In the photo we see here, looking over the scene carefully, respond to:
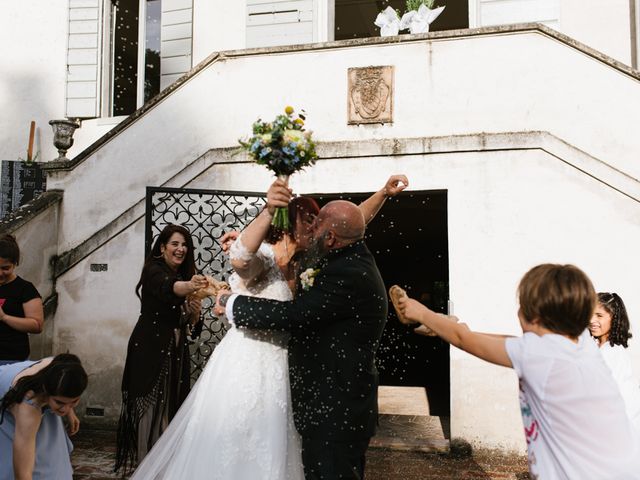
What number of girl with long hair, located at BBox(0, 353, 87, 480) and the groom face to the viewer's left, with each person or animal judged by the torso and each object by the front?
1

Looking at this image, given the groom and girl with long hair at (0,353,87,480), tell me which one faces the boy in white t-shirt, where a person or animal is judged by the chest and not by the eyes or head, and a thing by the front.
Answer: the girl with long hair

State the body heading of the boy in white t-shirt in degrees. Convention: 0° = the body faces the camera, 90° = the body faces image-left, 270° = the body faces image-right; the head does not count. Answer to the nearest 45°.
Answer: approximately 135°

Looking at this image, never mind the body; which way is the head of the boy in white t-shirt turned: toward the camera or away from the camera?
away from the camera

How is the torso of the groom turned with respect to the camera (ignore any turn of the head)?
to the viewer's left

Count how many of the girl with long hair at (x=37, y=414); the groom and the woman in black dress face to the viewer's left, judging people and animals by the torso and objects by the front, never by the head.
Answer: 1

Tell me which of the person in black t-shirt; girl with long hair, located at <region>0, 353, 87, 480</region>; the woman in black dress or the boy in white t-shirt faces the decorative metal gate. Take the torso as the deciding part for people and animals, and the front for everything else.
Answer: the boy in white t-shirt

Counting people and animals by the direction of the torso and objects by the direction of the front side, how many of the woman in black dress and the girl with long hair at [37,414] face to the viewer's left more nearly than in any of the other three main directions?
0

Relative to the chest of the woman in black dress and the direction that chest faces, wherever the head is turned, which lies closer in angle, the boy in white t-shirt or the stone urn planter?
the boy in white t-shirt

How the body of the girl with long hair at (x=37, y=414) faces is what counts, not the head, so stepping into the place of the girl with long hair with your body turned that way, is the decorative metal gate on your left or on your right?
on your left

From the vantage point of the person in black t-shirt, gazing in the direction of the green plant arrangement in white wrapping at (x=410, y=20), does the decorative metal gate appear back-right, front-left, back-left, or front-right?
front-left

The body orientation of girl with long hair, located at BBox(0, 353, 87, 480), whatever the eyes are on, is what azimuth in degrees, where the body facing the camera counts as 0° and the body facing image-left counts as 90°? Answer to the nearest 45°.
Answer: approximately 315°

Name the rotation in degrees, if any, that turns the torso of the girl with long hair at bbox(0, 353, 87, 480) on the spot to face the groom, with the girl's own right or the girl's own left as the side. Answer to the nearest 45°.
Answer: approximately 45° to the girl's own left

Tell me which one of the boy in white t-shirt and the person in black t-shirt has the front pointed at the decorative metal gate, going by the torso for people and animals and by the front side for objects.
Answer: the boy in white t-shirt

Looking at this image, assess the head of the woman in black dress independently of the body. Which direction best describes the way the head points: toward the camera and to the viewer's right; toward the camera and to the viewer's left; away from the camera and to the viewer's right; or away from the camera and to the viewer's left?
toward the camera and to the viewer's right

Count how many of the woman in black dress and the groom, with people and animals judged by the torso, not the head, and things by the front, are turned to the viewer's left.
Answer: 1

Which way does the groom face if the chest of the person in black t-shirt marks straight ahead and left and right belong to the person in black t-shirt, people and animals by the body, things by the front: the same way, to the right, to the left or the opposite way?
to the right
